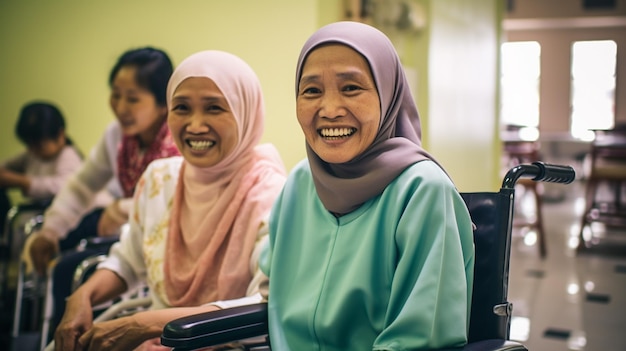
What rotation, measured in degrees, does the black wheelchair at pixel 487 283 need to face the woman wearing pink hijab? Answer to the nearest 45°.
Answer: approximately 90° to its right

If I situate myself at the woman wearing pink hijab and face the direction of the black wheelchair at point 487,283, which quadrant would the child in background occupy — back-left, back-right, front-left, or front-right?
back-left

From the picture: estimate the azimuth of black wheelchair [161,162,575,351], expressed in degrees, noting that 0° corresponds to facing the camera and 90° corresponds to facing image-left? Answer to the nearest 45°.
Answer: approximately 45°

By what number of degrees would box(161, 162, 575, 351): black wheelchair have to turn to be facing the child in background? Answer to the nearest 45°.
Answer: approximately 90° to its right

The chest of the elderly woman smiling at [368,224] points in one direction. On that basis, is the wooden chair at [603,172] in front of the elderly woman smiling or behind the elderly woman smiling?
behind

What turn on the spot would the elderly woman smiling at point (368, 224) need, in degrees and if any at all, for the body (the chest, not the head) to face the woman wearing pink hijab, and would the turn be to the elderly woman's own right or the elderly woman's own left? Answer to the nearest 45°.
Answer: approximately 90° to the elderly woman's own right

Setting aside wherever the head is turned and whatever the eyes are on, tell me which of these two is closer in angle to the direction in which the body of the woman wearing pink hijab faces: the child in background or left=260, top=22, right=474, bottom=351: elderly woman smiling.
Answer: the elderly woman smiling

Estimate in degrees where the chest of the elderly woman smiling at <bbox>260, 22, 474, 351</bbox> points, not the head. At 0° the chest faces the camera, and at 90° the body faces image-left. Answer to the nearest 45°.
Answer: approximately 45°

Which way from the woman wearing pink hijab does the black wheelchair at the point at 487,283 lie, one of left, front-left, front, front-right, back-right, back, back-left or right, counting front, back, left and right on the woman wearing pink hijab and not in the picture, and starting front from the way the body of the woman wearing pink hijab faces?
left

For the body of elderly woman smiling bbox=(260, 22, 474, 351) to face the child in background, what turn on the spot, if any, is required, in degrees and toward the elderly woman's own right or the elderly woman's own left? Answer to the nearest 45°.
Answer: approximately 90° to the elderly woman's own right

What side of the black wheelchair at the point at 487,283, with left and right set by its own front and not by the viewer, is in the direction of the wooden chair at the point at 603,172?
back

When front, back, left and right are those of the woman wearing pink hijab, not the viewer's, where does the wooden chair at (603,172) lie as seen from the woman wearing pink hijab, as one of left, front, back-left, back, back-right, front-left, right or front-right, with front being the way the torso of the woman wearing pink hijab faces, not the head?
back
